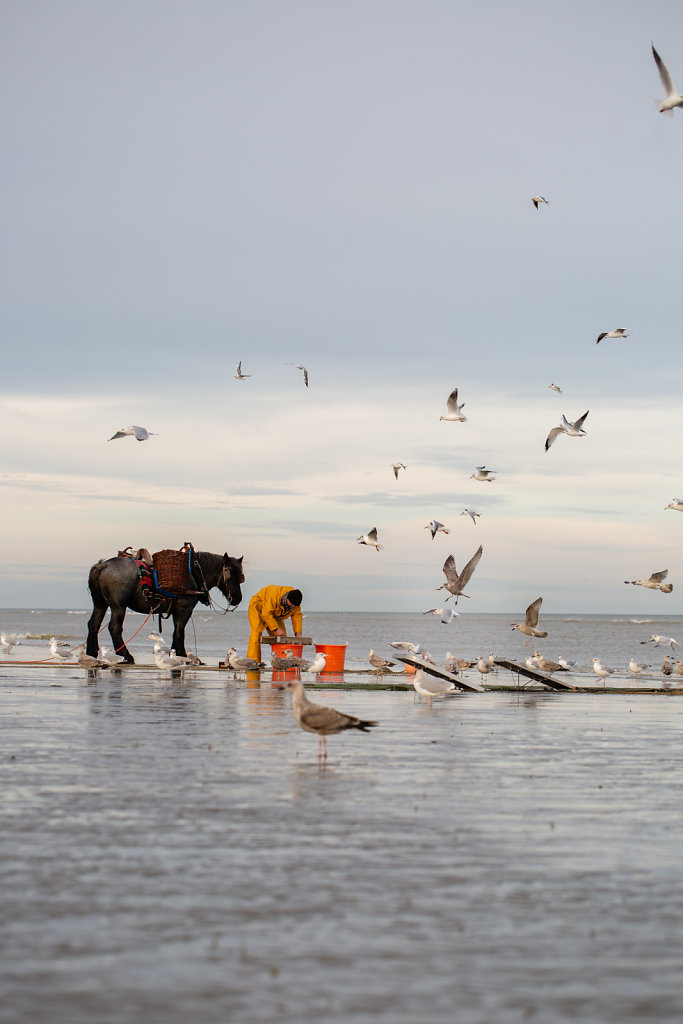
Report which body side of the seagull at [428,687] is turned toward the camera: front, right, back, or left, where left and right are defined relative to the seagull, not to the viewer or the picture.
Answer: left

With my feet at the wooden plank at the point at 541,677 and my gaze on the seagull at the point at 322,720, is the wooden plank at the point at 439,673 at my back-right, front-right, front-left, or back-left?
front-right

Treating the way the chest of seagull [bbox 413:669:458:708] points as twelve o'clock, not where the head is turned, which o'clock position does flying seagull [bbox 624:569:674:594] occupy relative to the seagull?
The flying seagull is roughly at 4 o'clock from the seagull.

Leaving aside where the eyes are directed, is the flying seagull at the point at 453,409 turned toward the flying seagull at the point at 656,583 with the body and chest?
no

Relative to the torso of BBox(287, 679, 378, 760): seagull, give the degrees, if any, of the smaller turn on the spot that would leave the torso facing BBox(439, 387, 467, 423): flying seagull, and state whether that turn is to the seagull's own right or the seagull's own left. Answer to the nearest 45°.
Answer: approximately 90° to the seagull's own right

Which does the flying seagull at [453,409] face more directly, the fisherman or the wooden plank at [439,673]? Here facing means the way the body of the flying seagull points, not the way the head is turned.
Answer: the fisherman

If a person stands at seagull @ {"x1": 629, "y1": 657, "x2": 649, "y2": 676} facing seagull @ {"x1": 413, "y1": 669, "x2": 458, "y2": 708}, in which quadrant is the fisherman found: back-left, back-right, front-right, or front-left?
front-right

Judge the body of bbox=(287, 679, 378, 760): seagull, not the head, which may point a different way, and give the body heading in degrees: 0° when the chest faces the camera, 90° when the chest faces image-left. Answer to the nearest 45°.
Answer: approximately 90°

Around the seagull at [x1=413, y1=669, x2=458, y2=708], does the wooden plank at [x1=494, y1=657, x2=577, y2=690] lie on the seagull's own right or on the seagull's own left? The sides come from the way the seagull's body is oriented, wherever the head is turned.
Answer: on the seagull's own right

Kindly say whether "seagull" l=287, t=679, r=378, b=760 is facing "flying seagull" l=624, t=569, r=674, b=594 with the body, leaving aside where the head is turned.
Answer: no

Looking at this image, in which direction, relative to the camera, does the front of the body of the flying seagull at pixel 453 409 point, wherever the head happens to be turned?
to the viewer's left

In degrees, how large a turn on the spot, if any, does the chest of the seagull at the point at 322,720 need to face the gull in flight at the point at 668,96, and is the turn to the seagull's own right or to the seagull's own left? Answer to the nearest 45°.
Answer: approximately 135° to the seagull's own right

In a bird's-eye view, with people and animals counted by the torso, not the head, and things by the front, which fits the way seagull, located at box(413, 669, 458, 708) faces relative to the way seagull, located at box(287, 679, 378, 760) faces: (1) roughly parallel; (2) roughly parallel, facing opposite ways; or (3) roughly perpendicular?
roughly parallel

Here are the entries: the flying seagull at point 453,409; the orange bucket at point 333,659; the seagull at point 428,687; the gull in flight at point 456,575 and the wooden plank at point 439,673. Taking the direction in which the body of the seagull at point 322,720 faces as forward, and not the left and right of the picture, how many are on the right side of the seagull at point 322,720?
5

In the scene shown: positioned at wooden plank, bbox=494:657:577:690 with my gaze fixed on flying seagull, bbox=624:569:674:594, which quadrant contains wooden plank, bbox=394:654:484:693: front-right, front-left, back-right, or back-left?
back-left

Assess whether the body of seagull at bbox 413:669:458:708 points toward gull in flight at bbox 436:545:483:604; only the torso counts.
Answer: no
